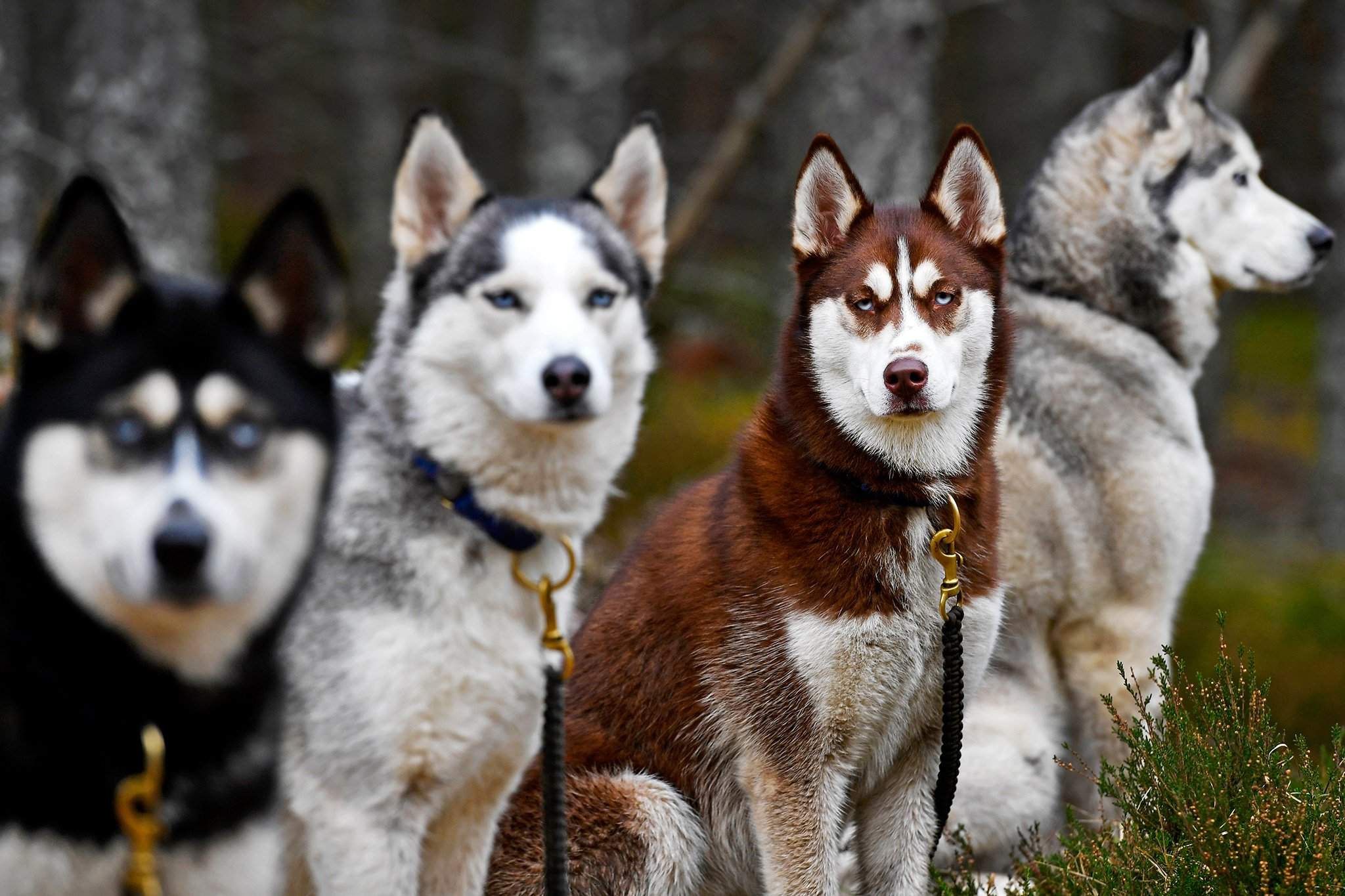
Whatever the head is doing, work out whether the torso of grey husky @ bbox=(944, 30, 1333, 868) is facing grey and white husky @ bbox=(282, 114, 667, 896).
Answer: no

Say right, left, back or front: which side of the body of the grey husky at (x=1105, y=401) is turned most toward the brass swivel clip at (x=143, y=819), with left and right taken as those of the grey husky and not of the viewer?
back

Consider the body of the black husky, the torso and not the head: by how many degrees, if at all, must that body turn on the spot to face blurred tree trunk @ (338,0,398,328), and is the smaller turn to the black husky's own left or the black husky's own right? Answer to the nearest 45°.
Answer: approximately 180°

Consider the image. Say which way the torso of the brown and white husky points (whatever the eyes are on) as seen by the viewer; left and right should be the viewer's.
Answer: facing the viewer and to the right of the viewer

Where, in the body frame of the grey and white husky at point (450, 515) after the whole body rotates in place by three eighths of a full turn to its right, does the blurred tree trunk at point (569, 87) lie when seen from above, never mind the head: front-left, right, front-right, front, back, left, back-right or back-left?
right

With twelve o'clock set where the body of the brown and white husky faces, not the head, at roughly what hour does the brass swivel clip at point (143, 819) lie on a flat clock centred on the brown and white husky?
The brass swivel clip is roughly at 3 o'clock from the brown and white husky.

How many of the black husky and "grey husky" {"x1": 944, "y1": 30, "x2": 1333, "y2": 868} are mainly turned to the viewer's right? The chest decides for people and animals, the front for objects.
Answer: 1

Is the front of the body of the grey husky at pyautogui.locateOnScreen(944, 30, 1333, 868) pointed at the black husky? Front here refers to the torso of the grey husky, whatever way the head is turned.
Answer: no

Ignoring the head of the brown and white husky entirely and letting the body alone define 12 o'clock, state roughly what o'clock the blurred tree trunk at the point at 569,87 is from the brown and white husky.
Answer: The blurred tree trunk is roughly at 7 o'clock from the brown and white husky.

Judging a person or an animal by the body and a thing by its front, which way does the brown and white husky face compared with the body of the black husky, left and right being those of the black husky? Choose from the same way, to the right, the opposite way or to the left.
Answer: the same way

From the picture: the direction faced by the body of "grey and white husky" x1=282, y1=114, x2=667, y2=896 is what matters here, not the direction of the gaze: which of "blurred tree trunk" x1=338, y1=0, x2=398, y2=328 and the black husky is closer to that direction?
the black husky

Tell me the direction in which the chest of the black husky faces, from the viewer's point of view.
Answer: toward the camera

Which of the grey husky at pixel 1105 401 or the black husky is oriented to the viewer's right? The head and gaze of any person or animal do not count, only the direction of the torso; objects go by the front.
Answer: the grey husky

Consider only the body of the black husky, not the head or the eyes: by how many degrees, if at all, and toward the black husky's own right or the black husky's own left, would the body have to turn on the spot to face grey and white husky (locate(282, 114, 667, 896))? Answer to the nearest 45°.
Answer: approximately 135° to the black husky's own left

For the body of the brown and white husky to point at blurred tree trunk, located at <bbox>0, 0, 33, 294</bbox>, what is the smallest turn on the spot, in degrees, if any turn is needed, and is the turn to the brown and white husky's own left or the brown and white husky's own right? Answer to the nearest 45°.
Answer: approximately 180°
